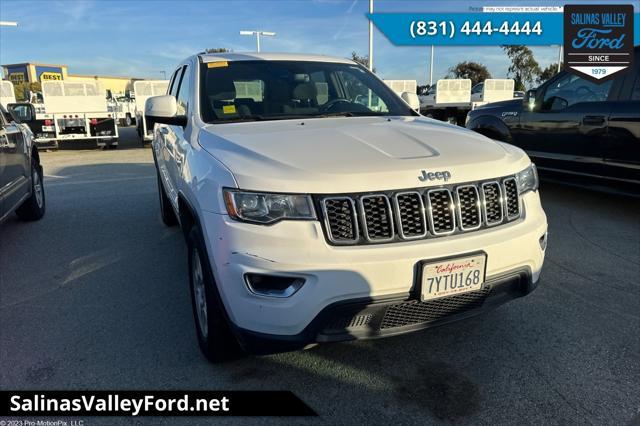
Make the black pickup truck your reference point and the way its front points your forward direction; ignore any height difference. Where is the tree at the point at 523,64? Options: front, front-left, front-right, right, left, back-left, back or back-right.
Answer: front-right

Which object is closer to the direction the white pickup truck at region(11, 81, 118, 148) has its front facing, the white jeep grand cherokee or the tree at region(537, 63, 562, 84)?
the tree

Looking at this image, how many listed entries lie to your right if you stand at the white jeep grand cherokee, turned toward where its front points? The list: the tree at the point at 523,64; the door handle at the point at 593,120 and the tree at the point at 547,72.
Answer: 0

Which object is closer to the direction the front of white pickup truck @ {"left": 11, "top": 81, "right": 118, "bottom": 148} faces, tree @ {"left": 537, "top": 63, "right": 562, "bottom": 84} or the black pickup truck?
the tree

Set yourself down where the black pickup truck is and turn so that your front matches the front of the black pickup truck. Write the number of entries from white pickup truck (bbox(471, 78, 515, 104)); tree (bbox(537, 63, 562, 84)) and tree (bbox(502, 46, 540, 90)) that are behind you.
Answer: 0

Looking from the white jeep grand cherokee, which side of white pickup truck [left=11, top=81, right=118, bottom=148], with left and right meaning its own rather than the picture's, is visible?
back

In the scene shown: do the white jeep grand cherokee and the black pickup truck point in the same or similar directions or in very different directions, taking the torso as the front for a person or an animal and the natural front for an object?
very different directions

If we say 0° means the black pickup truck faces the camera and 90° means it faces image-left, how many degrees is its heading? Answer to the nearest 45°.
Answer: approximately 135°

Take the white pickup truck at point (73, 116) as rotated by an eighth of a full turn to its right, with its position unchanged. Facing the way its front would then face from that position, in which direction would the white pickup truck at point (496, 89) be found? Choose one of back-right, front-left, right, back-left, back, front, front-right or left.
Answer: front-right

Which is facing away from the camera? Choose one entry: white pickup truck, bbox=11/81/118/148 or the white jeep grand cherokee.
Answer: the white pickup truck

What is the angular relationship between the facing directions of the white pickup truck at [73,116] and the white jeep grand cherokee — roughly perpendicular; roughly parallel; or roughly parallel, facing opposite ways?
roughly parallel, facing opposite ways

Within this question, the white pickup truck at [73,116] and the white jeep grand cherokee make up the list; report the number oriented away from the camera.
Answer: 1

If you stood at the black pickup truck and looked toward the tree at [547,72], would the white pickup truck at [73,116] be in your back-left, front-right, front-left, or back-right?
front-left

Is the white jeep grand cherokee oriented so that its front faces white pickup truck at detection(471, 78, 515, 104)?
no

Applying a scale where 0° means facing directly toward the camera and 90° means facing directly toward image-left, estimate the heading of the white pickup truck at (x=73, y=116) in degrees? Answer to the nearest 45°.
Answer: approximately 180°
